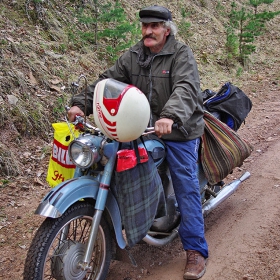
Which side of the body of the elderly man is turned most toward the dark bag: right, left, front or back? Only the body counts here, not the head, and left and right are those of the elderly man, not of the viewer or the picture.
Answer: back

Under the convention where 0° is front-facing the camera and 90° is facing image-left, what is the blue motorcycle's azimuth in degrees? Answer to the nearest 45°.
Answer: approximately 45°

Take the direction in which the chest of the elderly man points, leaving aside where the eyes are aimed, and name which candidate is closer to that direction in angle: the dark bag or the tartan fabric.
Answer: the tartan fabric

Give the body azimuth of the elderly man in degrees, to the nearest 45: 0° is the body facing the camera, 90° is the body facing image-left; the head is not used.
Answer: approximately 45°
